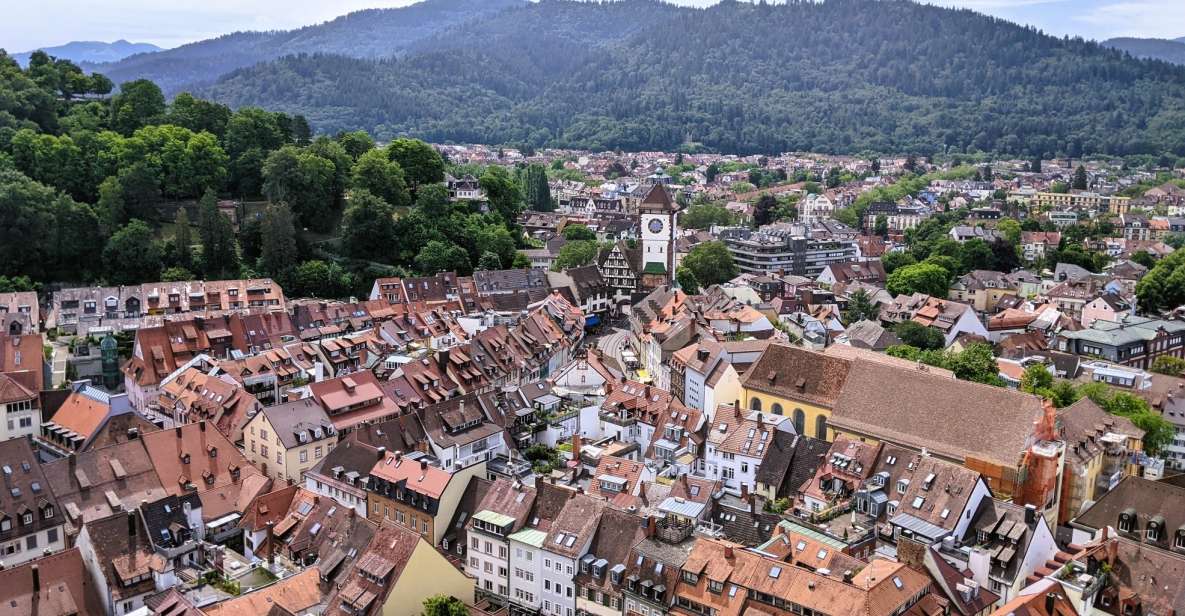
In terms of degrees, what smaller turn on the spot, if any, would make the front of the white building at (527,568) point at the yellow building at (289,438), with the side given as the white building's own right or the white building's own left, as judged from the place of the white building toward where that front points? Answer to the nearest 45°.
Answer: approximately 90° to the white building's own right

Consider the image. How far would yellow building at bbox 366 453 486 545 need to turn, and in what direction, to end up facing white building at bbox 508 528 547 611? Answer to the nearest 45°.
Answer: approximately 90° to its left

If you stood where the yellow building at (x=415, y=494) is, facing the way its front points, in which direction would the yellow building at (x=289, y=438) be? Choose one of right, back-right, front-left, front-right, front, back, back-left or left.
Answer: right

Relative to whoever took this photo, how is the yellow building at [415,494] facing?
facing the viewer and to the left of the viewer

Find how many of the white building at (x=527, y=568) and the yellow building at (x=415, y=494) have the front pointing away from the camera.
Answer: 0

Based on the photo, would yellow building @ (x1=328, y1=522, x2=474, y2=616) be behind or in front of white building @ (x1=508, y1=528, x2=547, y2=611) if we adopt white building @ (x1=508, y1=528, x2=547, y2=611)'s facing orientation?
in front

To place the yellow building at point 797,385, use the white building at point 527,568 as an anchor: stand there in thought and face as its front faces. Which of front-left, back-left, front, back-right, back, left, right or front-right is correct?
back

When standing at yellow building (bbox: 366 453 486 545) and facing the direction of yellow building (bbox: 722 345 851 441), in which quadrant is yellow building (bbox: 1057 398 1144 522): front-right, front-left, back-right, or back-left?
front-right

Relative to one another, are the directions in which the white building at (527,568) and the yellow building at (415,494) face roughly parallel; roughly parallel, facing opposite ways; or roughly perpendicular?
roughly parallel

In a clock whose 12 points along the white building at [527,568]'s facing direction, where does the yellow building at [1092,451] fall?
The yellow building is roughly at 7 o'clock from the white building.

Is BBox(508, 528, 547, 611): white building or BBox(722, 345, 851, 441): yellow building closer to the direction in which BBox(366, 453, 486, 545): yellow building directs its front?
the white building

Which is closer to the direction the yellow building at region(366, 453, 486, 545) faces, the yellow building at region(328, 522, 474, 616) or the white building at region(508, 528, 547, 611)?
the yellow building
